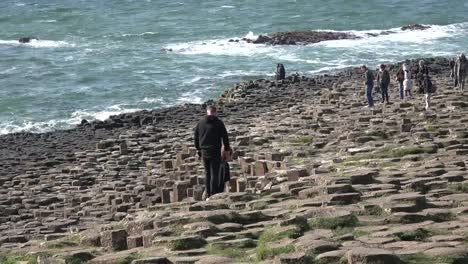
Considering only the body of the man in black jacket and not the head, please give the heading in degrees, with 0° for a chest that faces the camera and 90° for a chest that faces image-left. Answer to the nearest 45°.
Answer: approximately 180°

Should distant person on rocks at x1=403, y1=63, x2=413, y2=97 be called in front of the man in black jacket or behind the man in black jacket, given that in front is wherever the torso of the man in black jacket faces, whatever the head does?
in front
